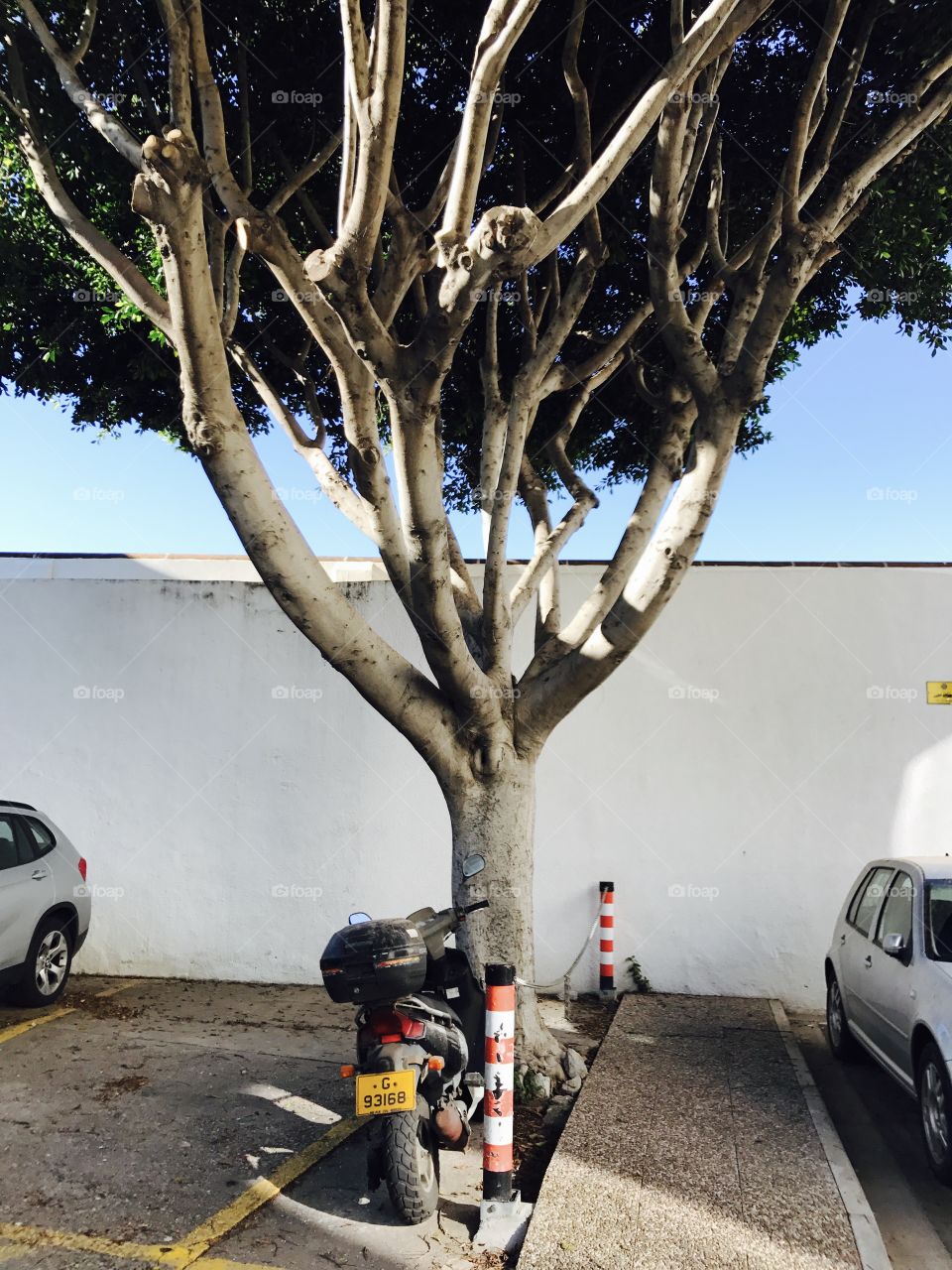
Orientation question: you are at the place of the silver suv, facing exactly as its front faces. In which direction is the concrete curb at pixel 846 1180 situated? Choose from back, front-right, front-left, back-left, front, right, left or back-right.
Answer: left

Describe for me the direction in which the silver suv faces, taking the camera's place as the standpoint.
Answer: facing the viewer and to the left of the viewer

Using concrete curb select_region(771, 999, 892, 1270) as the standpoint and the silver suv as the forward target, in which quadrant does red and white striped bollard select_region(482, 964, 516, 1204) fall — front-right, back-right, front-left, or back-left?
front-left

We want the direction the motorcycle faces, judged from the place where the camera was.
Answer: facing away from the viewer and to the right of the viewer

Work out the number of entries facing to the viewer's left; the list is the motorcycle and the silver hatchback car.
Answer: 0
